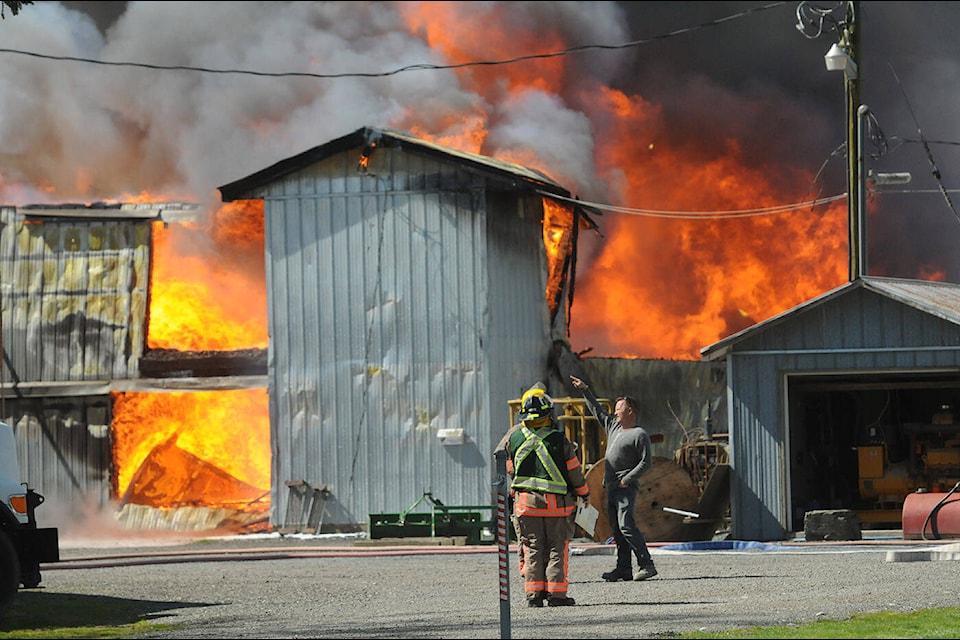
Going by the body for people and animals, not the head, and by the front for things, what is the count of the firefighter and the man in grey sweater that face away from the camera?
1

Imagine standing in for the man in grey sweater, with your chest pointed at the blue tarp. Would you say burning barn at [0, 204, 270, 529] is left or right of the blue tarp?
left

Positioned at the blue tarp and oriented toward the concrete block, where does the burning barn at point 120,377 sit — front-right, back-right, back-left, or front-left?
back-left

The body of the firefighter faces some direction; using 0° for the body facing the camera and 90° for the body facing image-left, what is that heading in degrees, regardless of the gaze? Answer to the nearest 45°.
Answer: approximately 180°

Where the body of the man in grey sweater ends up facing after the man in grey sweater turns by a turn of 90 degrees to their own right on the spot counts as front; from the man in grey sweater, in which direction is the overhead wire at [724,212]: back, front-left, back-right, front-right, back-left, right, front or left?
front-right

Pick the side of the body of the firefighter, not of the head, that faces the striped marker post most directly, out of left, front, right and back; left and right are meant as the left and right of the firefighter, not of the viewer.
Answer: back

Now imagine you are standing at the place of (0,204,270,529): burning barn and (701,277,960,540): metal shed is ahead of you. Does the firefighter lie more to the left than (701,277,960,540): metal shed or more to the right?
right

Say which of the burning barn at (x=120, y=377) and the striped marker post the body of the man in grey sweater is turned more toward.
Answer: the striped marker post

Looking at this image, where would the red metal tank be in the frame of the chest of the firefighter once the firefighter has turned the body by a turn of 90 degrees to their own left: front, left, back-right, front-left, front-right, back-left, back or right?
back-right

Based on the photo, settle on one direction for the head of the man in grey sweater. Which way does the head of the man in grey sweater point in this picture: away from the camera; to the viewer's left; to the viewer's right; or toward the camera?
to the viewer's left

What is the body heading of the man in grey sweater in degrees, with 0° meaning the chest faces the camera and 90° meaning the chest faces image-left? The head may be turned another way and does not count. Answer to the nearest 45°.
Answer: approximately 45°

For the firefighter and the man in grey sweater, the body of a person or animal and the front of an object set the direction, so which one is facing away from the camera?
the firefighter

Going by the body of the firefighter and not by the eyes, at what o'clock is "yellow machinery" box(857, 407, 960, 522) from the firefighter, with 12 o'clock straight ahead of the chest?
The yellow machinery is roughly at 1 o'clock from the firefighter.

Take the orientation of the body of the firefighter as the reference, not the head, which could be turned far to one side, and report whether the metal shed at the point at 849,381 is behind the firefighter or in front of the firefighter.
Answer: in front

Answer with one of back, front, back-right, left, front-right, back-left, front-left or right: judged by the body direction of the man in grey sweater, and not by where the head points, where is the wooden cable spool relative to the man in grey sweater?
back-right
